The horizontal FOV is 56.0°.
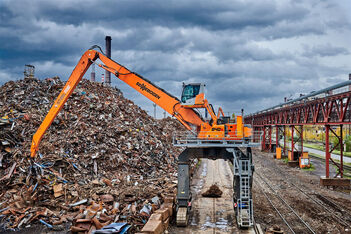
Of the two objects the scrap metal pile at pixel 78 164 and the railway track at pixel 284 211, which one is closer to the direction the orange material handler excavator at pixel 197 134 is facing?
the scrap metal pile

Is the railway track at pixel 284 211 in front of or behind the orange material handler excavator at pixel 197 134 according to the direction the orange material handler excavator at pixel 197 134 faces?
behind

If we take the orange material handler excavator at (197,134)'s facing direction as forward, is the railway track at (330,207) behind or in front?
behind

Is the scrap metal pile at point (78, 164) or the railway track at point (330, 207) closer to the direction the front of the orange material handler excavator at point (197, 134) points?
the scrap metal pile

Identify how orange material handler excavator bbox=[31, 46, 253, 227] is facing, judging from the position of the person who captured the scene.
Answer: facing to the left of the viewer
